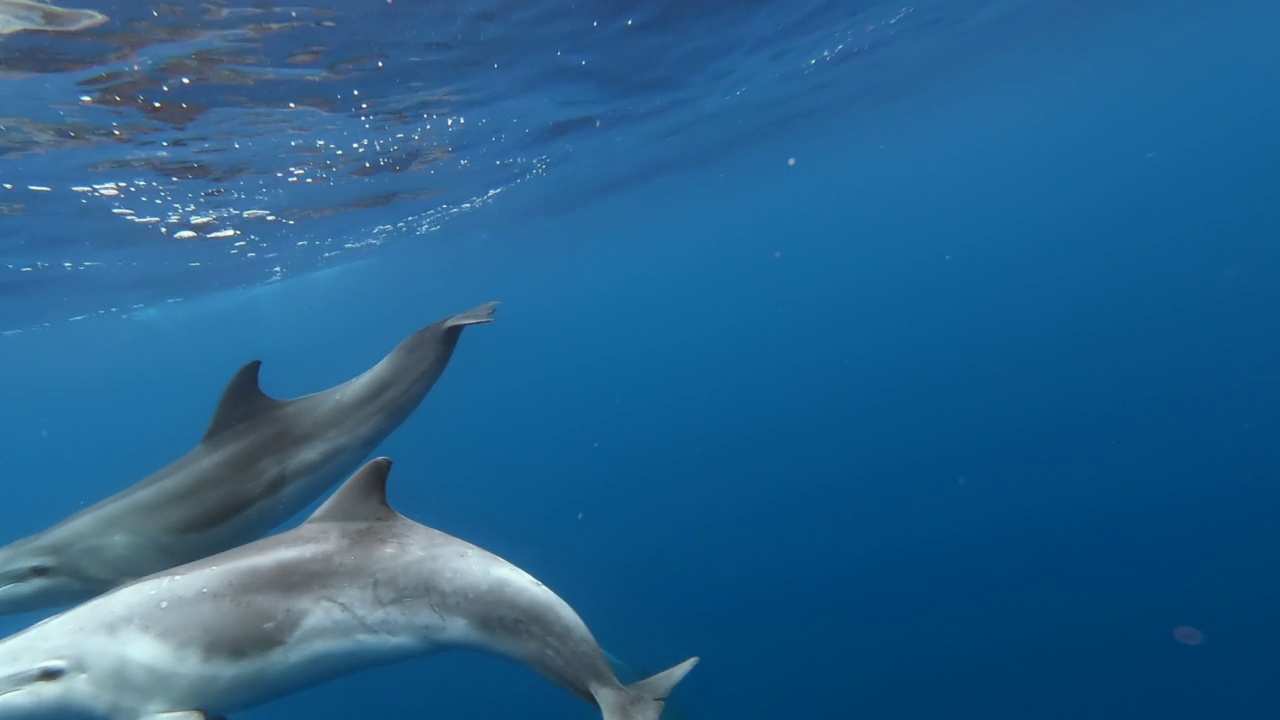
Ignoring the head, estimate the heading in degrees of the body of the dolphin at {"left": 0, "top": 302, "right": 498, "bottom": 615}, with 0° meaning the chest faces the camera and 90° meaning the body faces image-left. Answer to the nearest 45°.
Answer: approximately 90°

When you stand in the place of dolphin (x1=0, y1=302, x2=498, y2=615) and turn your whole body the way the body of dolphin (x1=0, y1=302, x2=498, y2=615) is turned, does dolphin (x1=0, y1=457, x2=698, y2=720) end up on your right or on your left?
on your left

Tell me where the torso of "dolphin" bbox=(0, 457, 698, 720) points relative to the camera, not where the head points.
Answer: to the viewer's left

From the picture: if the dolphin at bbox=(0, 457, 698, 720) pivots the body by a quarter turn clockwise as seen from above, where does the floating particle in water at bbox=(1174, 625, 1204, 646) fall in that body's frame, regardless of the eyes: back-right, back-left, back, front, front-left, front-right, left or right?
right

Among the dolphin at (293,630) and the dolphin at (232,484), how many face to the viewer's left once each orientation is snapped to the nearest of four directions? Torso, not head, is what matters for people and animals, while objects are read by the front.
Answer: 2

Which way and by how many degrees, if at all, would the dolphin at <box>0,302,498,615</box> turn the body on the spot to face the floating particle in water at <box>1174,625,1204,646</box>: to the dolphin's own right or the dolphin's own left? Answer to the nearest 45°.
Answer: approximately 180°

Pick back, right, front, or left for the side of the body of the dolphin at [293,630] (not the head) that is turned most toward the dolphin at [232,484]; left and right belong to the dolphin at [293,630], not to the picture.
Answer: right
